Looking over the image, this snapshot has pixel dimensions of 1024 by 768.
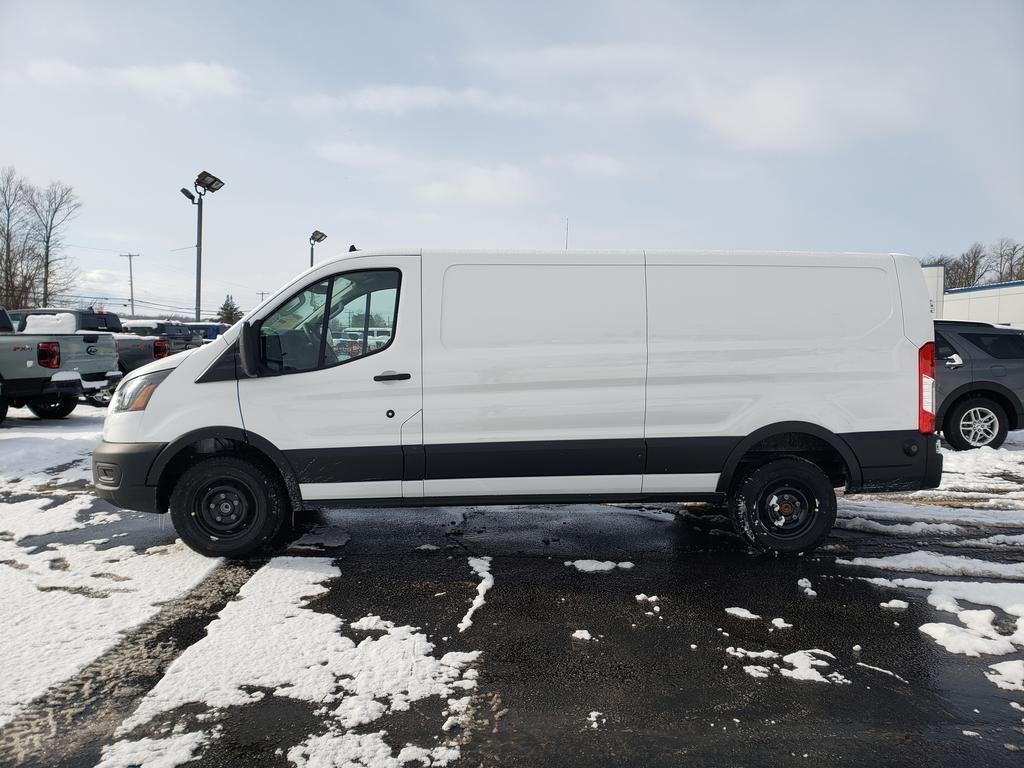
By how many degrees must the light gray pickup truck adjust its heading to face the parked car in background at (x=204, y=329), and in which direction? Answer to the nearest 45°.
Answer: approximately 45° to its right

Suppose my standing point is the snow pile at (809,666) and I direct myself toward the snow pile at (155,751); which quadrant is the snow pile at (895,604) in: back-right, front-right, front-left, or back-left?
back-right

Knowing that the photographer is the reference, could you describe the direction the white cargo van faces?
facing to the left of the viewer

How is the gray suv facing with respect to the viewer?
to the viewer's left

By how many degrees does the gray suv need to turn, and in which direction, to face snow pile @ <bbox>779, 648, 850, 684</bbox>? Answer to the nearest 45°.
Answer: approximately 90° to its left

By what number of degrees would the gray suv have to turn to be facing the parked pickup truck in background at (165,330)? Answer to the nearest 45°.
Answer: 0° — it already faces it

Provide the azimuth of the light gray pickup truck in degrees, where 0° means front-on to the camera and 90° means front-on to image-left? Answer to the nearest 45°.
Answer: approximately 135°

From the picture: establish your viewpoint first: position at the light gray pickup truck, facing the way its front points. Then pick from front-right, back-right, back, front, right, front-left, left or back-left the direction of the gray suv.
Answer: back
